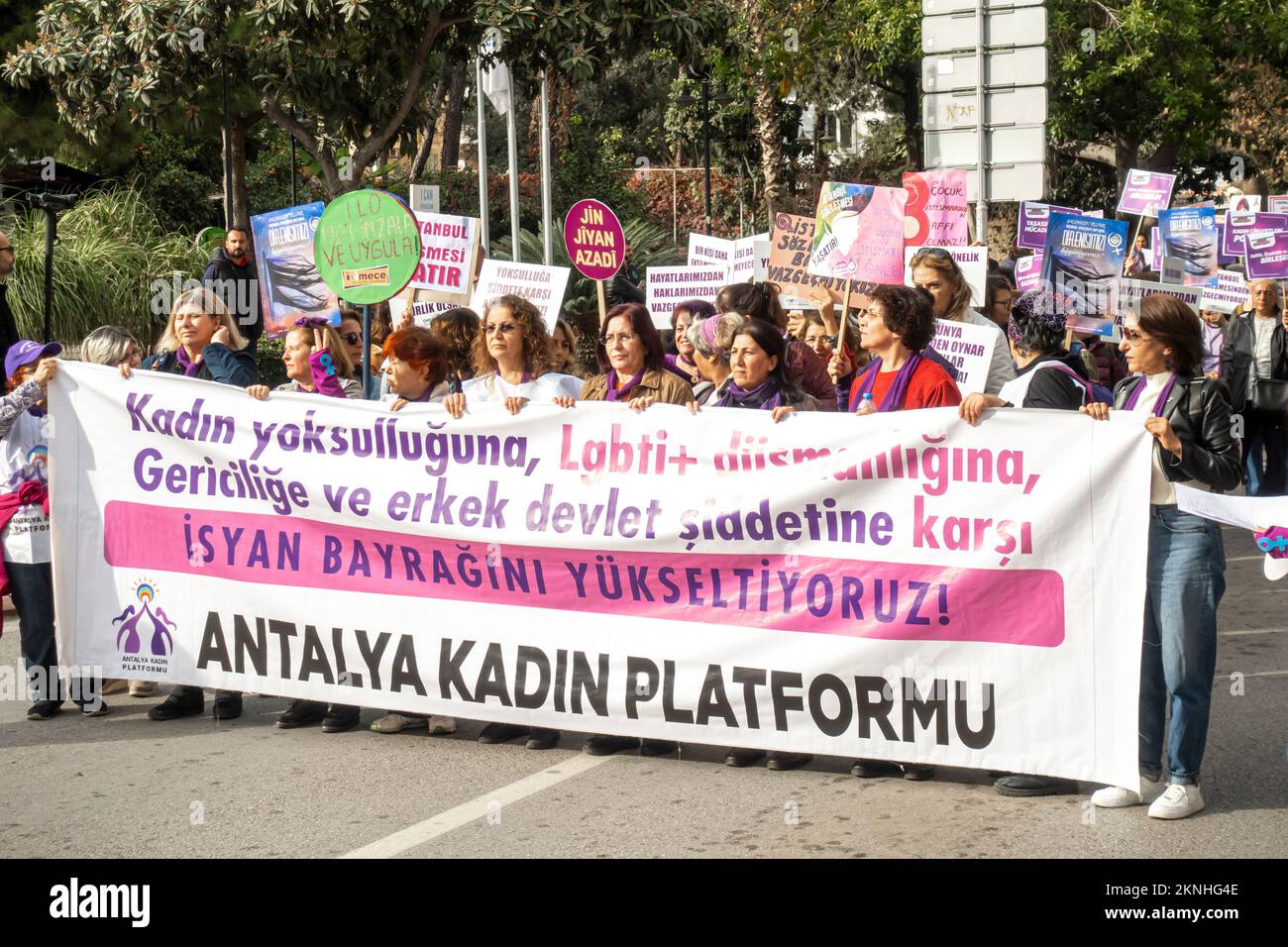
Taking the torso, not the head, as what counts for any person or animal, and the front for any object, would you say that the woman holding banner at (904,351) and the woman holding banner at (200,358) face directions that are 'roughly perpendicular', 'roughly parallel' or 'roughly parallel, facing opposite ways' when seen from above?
roughly parallel

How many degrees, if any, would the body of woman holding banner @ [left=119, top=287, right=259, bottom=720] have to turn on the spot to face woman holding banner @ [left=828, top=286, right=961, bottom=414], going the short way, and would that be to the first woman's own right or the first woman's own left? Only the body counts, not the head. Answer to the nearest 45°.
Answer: approximately 90° to the first woman's own left

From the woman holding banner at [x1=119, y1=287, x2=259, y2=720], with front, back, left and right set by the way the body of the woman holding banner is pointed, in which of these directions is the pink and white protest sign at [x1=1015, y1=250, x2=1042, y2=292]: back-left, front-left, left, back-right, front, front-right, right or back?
back

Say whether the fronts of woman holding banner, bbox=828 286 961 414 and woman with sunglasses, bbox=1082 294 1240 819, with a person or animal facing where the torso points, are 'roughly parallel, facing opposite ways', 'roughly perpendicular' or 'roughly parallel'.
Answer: roughly parallel

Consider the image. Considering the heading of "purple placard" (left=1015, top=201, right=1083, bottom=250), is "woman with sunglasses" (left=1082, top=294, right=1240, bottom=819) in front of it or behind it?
in front

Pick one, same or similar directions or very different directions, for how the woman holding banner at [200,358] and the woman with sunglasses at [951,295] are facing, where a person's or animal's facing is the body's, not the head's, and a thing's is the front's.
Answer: same or similar directions

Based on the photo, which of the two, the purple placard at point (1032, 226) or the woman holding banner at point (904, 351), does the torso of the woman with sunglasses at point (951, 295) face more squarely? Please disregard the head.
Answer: the woman holding banner

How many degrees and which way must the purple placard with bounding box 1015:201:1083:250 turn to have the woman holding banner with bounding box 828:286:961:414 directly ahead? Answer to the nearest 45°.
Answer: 0° — it already faces them

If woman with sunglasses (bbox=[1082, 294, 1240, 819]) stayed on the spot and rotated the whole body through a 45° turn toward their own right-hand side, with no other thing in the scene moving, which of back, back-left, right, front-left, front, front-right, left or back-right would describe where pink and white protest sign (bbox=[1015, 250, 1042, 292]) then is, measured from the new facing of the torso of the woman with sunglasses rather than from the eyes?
right

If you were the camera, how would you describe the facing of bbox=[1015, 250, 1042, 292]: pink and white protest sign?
facing the viewer

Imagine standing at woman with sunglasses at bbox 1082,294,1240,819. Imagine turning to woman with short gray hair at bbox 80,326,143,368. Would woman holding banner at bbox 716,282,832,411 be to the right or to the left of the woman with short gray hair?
right

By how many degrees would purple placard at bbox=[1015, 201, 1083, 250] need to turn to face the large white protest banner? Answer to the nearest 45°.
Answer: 0° — it already faces it

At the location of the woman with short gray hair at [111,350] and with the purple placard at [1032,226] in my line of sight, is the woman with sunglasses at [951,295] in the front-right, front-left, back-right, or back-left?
front-right

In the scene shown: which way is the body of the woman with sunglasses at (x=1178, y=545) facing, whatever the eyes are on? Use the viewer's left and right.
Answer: facing the viewer and to the left of the viewer

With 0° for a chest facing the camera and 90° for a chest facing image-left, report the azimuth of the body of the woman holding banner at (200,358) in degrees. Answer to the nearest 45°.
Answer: approximately 45°

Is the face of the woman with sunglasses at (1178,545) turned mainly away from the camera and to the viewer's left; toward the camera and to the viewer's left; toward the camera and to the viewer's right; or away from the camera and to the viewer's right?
toward the camera and to the viewer's left
